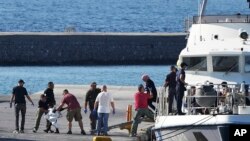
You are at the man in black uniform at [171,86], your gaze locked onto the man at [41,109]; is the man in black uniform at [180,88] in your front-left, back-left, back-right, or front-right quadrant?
back-left

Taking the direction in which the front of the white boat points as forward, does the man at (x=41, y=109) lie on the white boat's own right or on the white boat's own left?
on the white boat's own right

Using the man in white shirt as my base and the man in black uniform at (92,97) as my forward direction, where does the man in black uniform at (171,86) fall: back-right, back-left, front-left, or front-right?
back-right

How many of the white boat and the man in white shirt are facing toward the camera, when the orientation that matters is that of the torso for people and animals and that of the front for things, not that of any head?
1

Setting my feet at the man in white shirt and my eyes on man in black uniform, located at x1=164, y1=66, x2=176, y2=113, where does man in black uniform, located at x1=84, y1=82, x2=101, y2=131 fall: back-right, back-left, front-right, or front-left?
back-left
